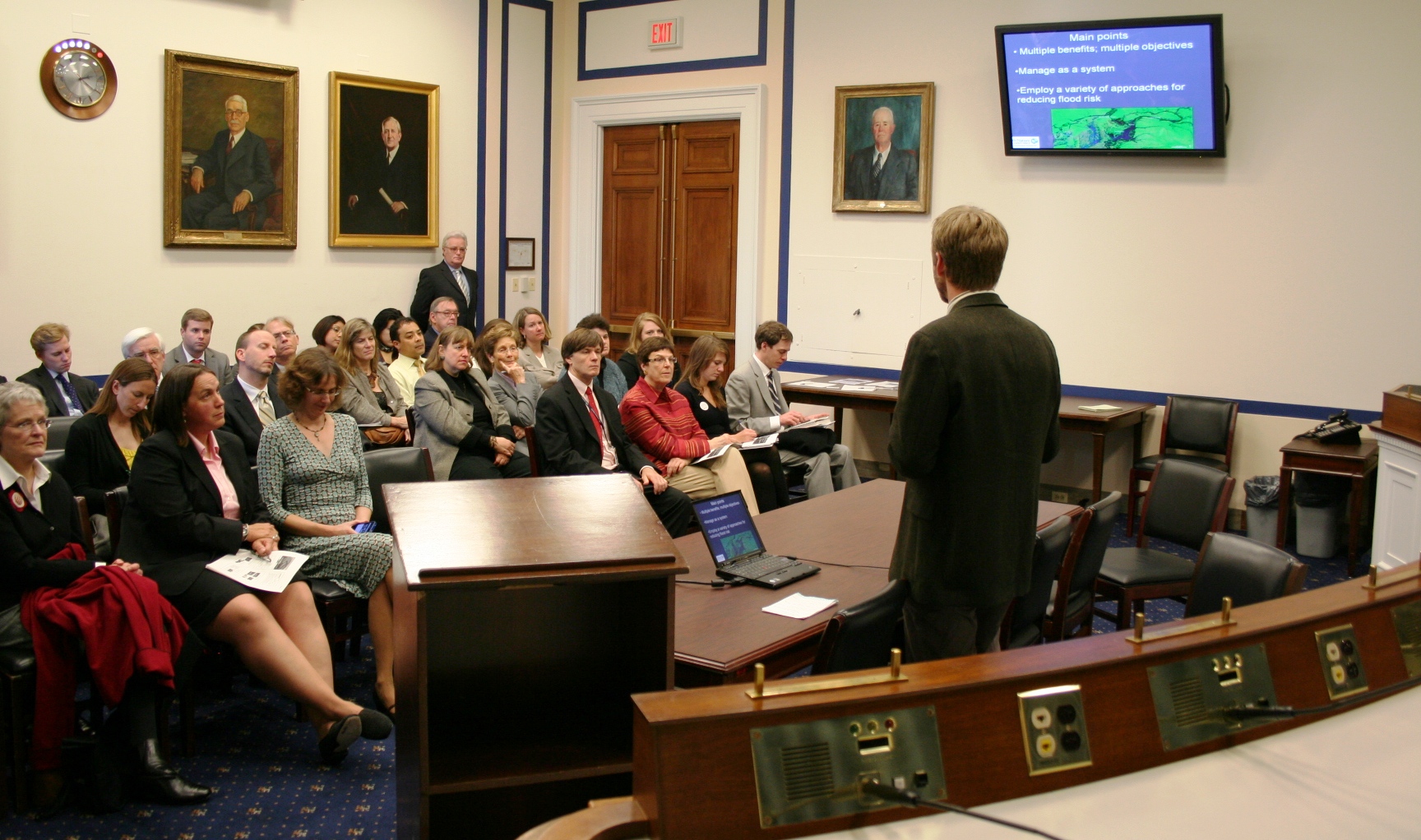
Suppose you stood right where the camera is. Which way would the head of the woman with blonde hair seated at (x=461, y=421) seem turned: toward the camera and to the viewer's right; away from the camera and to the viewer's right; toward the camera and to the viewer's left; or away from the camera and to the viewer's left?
toward the camera and to the viewer's right

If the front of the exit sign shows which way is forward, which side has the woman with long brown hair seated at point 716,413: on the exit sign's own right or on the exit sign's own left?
on the exit sign's own left

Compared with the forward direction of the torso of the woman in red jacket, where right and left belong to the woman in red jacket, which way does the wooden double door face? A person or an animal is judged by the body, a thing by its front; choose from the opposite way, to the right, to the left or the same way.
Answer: to the right

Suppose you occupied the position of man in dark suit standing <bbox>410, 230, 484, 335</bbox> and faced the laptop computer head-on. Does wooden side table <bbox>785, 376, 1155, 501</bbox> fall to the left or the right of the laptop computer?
left

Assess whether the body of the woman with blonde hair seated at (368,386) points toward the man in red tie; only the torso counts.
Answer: yes

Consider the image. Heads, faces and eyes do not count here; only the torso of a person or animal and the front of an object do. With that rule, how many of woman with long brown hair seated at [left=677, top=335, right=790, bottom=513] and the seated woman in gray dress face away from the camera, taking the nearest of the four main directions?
0

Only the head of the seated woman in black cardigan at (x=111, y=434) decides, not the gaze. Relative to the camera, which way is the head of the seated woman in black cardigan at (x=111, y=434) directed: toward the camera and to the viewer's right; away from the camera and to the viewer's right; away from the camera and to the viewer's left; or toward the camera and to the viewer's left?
toward the camera and to the viewer's right

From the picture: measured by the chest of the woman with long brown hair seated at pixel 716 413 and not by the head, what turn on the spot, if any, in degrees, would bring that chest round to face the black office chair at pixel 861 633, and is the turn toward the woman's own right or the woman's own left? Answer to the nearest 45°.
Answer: approximately 45° to the woman's own right

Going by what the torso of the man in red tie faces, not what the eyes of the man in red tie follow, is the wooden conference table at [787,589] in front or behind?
in front

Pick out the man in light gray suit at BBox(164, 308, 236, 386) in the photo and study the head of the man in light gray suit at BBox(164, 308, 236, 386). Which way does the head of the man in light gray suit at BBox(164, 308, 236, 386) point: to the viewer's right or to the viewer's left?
to the viewer's right

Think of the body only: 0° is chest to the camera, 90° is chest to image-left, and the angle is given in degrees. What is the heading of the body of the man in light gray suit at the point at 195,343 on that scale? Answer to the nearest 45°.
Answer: approximately 315°
